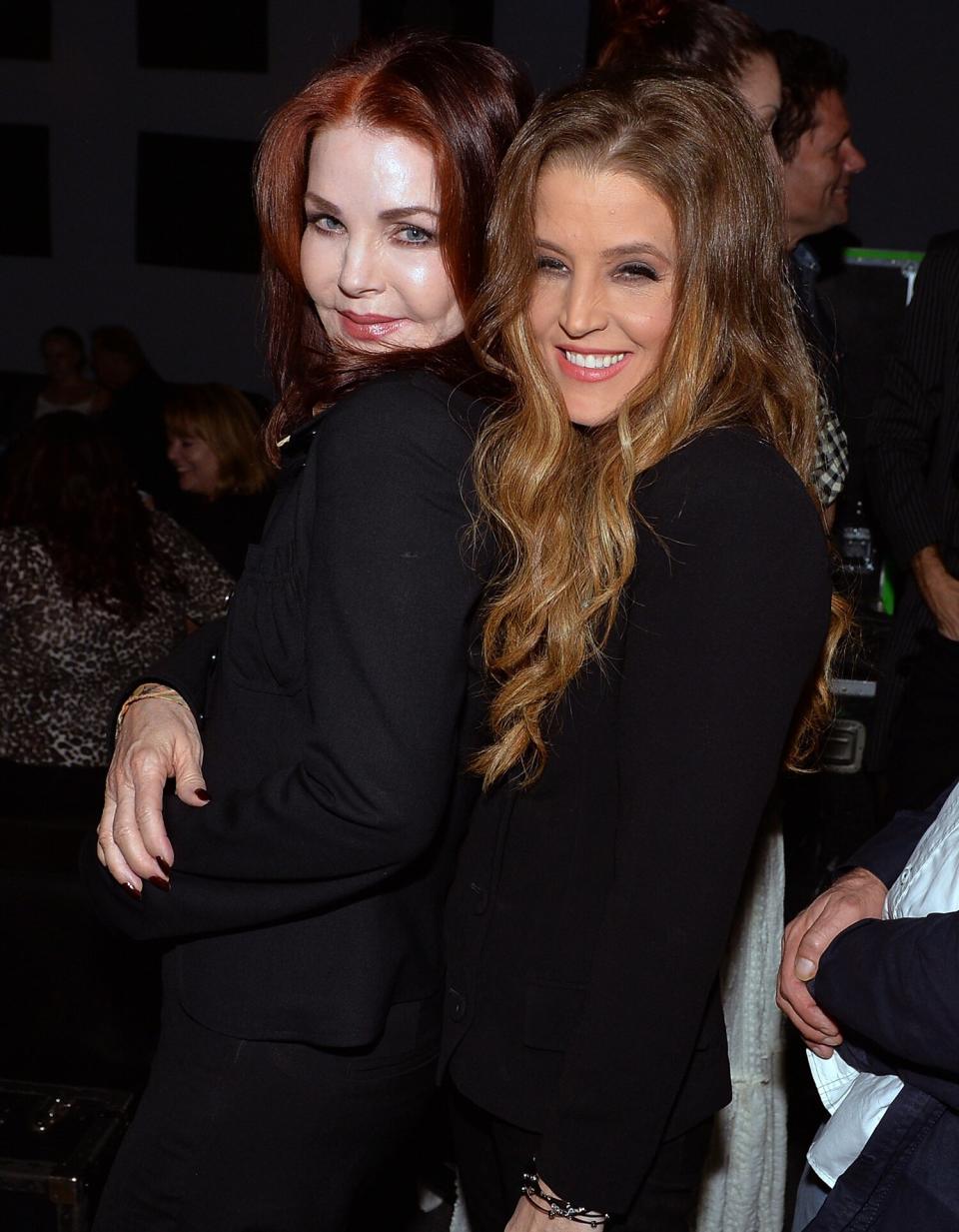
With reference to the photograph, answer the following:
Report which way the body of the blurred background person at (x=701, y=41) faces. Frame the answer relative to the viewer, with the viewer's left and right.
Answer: facing to the right of the viewer

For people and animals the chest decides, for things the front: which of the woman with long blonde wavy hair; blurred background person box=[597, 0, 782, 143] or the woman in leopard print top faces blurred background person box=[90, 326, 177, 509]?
the woman in leopard print top

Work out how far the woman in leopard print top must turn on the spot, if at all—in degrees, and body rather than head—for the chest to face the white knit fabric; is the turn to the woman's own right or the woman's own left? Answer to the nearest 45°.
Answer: approximately 135° to the woman's own right

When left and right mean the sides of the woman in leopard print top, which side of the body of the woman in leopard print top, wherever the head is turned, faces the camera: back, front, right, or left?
back

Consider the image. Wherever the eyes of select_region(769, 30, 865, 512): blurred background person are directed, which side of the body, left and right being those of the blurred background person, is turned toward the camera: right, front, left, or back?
right
